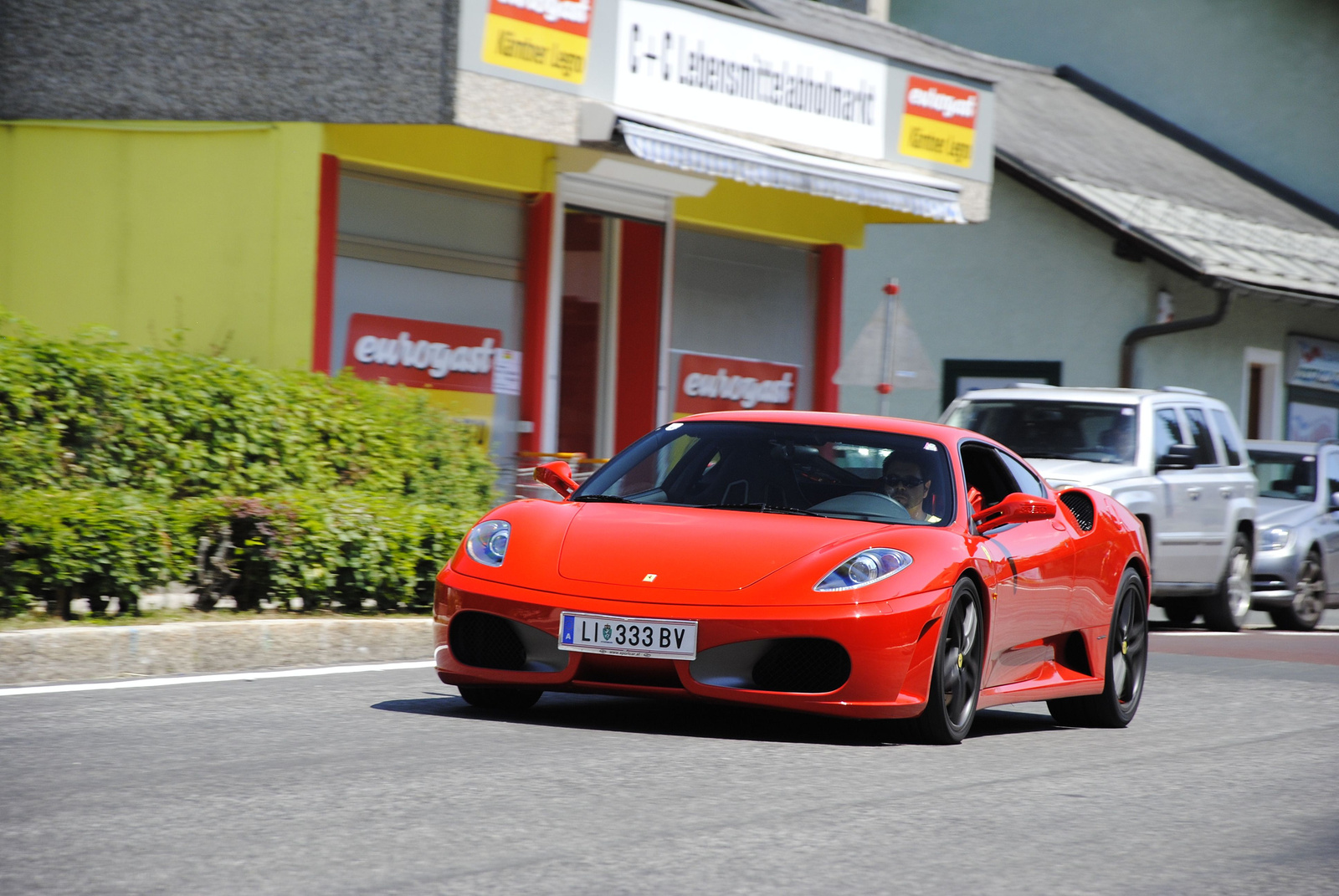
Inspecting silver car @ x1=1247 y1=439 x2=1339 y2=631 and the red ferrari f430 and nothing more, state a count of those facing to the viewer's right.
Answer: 0

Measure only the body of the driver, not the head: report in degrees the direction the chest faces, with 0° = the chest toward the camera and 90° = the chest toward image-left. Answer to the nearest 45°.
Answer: approximately 45°

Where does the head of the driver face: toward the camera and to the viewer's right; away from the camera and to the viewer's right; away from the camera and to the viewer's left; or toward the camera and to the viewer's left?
toward the camera and to the viewer's left

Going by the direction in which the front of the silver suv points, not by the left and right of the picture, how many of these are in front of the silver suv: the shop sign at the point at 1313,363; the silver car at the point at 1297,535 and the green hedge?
1

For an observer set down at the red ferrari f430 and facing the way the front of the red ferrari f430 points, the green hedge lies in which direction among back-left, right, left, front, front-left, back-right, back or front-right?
right

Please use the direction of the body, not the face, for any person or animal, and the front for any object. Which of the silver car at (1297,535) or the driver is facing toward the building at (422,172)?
the silver car

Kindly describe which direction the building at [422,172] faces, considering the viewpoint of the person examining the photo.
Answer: facing the viewer and to the right of the viewer

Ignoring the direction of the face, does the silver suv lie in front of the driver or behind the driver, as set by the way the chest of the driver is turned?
behind
